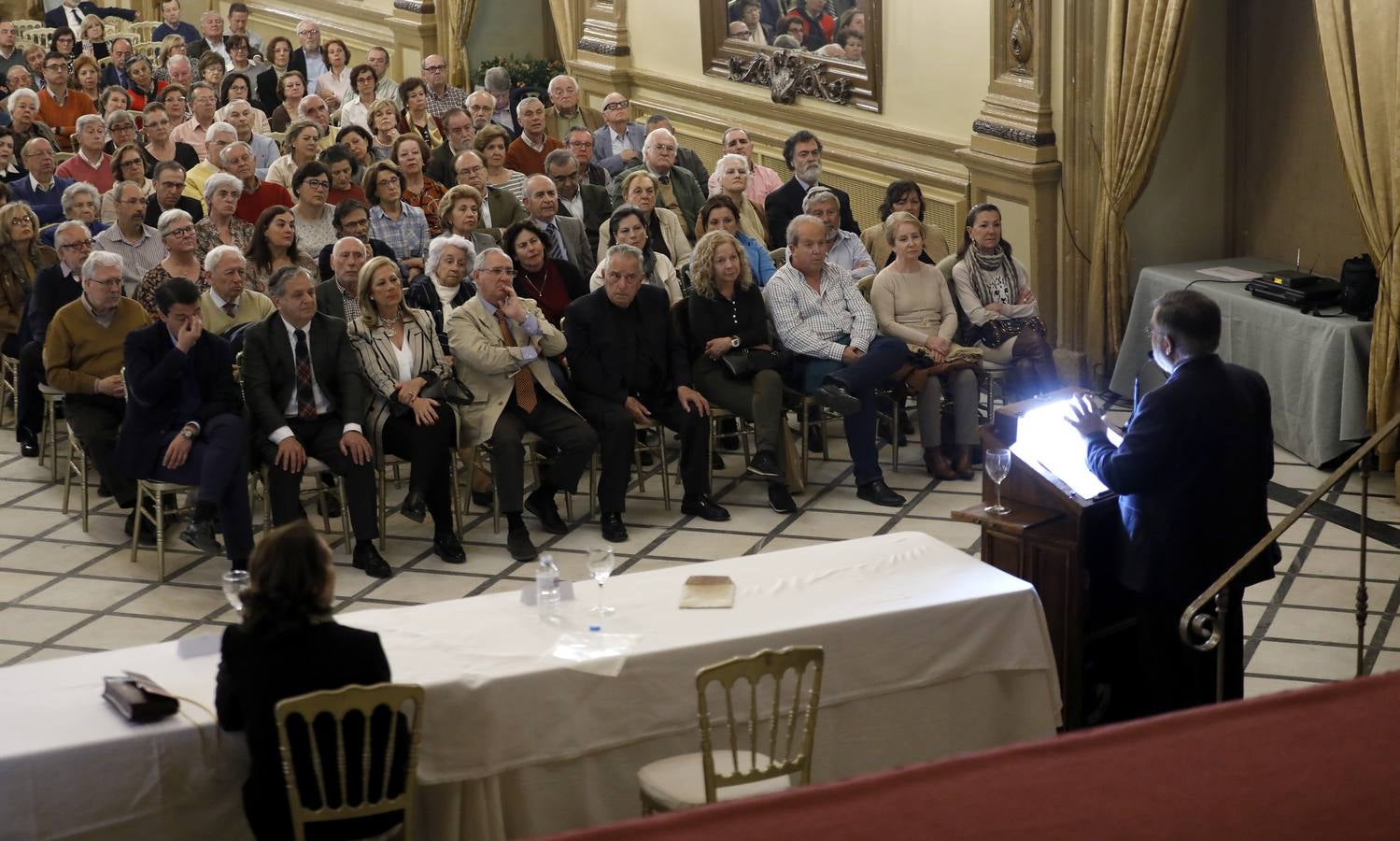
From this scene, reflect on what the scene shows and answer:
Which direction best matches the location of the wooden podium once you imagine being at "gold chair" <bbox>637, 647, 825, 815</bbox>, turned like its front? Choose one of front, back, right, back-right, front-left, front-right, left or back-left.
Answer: right

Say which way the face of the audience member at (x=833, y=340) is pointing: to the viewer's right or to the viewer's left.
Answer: to the viewer's right

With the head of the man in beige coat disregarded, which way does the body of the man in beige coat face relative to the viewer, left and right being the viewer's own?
facing the viewer and to the right of the viewer

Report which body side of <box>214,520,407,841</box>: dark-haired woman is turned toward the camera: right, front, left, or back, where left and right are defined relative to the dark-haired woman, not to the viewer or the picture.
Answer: back

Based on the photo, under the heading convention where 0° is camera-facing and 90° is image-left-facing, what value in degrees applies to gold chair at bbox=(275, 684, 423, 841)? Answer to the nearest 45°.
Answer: approximately 180°

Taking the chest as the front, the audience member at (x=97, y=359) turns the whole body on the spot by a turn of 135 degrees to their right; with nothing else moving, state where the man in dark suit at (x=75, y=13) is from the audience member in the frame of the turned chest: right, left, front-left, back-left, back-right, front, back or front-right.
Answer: right

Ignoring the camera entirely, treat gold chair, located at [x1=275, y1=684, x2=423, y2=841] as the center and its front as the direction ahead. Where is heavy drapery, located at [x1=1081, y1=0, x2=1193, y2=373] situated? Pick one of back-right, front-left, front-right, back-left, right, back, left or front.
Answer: front-right

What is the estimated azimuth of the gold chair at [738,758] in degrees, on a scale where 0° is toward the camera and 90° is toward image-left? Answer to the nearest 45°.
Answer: approximately 135°

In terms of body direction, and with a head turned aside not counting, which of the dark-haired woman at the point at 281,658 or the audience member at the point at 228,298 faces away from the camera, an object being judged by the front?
the dark-haired woman

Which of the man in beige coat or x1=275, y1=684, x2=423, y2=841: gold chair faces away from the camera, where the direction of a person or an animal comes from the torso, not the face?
the gold chair

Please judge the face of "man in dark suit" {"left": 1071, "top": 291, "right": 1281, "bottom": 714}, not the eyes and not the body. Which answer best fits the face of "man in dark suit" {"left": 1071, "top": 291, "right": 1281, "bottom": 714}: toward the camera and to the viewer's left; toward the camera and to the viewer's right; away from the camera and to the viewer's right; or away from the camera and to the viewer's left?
away from the camera and to the viewer's left

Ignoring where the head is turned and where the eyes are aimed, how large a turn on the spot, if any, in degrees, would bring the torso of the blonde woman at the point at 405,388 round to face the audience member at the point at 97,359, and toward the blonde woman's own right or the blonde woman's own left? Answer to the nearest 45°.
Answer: approximately 135° to the blonde woman's own right

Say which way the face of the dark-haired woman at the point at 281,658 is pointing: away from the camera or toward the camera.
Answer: away from the camera

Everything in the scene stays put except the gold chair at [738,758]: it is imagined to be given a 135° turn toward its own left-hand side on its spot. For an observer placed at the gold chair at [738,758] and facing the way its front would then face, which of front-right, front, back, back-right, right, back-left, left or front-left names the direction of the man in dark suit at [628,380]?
back

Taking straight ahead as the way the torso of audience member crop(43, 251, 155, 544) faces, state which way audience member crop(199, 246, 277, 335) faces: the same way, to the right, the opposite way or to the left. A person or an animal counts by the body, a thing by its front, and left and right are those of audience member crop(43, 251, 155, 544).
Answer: the same way

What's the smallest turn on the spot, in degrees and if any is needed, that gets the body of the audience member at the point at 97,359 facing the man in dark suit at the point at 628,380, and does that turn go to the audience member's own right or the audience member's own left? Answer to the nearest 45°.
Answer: approximately 45° to the audience member's own left

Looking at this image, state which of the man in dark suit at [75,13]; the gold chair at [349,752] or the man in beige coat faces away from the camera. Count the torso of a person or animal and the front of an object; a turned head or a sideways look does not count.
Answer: the gold chair

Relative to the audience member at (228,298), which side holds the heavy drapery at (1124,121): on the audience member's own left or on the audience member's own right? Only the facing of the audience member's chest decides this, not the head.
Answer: on the audience member's own left

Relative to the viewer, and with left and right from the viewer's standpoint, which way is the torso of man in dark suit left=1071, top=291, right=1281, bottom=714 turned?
facing away from the viewer and to the left of the viewer

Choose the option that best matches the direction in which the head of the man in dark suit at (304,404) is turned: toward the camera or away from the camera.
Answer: toward the camera
